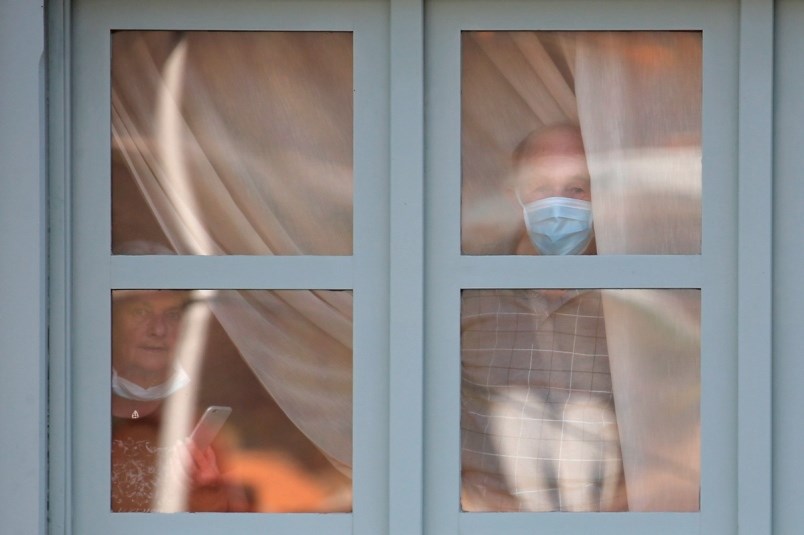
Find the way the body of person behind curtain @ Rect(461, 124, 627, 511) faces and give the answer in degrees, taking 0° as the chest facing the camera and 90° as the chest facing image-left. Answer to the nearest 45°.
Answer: approximately 0°
